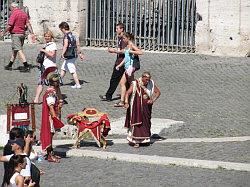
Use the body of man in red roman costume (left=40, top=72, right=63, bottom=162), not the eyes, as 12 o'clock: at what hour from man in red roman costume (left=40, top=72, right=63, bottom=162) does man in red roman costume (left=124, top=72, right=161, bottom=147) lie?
man in red roman costume (left=124, top=72, right=161, bottom=147) is roughly at 11 o'clock from man in red roman costume (left=40, top=72, right=63, bottom=162).

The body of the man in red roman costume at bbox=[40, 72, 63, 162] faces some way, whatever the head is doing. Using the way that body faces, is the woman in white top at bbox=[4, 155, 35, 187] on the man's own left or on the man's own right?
on the man's own right
